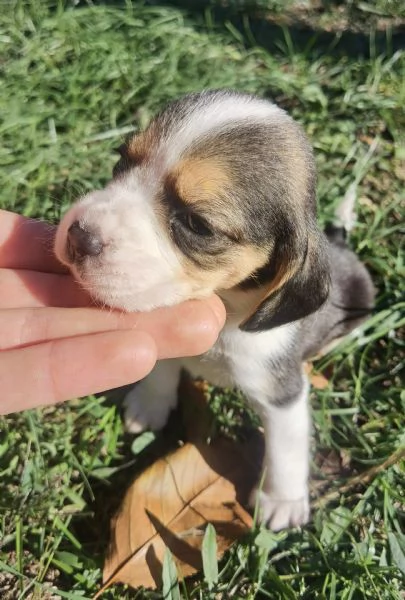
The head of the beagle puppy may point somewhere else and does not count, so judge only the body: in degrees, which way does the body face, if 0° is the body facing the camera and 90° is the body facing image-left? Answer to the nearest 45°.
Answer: approximately 45°
